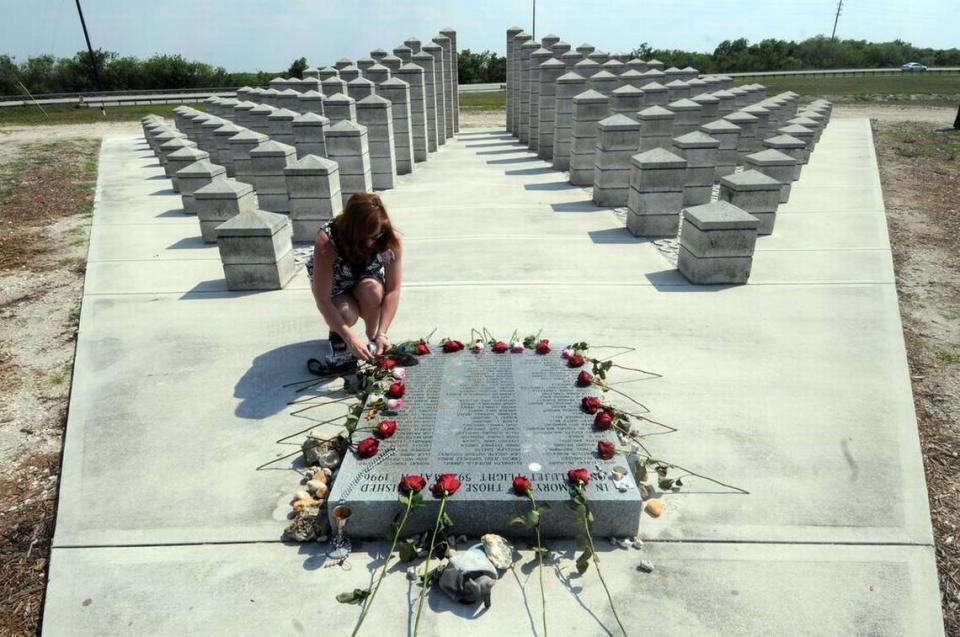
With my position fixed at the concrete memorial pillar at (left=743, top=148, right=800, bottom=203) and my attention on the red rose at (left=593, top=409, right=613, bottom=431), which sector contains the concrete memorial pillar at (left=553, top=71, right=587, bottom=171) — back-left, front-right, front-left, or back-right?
back-right

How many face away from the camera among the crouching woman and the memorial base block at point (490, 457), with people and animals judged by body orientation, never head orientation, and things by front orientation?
1

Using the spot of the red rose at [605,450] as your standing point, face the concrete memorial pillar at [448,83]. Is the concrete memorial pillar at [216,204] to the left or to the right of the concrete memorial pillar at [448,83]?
left

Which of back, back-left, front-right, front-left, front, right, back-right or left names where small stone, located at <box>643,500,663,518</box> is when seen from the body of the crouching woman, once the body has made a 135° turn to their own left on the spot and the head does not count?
back-right

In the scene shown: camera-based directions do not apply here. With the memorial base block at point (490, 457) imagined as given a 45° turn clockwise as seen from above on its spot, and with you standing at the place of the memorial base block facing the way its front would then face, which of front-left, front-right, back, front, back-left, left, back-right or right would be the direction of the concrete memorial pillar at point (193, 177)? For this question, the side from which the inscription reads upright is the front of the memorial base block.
left

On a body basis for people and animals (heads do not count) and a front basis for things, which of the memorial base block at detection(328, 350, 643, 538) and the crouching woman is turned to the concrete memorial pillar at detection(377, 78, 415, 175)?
the memorial base block

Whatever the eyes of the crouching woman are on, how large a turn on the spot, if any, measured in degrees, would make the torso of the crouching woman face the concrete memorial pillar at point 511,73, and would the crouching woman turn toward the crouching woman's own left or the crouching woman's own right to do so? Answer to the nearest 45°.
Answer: approximately 135° to the crouching woman's own left

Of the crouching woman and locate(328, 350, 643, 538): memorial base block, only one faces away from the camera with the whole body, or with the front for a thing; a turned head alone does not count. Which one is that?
the memorial base block

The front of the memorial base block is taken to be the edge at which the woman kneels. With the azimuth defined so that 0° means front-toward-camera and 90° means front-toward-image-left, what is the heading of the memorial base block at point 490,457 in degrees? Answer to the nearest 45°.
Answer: approximately 180°

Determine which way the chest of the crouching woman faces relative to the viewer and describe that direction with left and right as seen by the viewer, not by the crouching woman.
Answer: facing the viewer and to the right of the viewer

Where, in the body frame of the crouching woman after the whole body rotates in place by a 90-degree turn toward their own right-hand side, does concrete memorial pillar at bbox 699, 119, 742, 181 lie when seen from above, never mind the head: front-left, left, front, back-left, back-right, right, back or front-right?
back

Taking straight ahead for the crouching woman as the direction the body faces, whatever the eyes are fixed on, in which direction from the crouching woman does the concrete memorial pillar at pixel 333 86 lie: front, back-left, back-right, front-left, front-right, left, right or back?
back-left

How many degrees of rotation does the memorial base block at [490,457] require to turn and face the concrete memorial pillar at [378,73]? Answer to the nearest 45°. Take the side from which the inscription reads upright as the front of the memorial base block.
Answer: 0° — it already faces it

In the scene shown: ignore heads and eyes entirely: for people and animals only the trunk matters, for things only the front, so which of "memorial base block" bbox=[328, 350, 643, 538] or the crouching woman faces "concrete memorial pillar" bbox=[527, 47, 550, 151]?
the memorial base block
